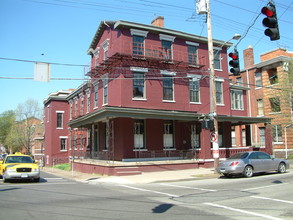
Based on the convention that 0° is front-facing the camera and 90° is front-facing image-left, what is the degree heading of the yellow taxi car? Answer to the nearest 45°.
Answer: approximately 0°

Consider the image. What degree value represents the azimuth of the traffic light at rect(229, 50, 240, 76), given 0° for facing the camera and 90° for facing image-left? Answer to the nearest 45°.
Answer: approximately 45°

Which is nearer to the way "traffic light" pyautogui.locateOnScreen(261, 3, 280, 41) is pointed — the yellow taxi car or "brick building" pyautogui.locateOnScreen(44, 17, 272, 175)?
the yellow taxi car

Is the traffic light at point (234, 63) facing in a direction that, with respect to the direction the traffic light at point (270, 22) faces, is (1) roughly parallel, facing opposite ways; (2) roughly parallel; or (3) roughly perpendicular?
roughly parallel

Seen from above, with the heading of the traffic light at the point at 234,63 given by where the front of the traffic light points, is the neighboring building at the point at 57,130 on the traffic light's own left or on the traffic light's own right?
on the traffic light's own right

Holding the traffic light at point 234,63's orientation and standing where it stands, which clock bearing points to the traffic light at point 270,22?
the traffic light at point 270,22 is roughly at 10 o'clock from the traffic light at point 234,63.

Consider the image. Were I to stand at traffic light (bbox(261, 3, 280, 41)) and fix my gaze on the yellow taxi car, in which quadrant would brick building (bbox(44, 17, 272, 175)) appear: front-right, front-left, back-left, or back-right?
front-right

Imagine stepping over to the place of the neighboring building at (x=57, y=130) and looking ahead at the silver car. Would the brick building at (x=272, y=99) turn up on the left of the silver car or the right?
left

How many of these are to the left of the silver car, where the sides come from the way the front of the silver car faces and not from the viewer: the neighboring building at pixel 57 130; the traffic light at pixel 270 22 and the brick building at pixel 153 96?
2
